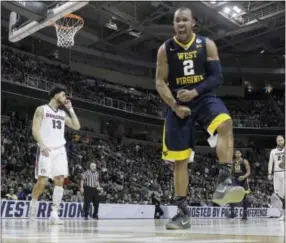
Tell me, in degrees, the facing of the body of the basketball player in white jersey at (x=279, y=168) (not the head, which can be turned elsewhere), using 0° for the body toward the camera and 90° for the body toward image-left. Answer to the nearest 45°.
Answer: approximately 0°

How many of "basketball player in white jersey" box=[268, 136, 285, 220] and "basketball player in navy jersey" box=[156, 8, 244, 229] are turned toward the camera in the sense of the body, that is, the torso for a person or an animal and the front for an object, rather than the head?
2

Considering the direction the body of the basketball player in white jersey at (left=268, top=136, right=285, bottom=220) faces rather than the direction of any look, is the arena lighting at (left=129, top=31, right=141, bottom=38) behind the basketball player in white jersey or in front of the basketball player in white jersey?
behind

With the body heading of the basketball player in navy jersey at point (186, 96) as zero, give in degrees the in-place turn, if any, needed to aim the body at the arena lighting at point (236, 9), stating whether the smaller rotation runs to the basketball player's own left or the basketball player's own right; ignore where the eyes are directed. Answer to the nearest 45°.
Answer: approximately 180°

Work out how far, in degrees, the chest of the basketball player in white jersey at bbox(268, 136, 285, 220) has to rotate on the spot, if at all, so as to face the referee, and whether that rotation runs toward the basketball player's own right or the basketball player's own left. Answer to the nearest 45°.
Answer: approximately 90° to the basketball player's own right

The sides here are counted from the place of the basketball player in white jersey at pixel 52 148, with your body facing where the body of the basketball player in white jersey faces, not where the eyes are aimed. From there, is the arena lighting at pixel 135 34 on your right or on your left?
on your left

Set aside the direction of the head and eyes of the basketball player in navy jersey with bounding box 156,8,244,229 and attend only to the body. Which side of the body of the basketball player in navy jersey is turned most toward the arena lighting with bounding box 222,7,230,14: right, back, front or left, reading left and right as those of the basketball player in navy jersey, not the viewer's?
back

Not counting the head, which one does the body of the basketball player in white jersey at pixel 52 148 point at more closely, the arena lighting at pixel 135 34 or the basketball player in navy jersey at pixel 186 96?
the basketball player in navy jersey

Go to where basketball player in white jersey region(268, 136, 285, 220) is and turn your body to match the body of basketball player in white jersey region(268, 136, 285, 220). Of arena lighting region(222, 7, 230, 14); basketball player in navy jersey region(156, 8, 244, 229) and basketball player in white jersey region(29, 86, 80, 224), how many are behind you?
1
